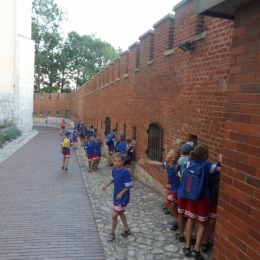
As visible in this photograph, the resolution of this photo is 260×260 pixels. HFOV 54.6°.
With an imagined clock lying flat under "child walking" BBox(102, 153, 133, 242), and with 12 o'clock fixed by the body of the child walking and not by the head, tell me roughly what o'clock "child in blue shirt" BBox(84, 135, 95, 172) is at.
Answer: The child in blue shirt is roughly at 4 o'clock from the child walking.

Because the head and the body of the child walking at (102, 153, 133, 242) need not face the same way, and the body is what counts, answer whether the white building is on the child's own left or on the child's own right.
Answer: on the child's own right

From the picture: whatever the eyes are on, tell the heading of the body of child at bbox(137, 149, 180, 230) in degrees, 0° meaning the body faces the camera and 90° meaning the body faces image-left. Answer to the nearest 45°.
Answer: approximately 90°

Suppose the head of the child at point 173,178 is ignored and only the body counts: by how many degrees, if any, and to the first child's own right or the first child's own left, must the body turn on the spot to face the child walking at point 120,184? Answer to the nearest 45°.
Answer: approximately 45° to the first child's own left

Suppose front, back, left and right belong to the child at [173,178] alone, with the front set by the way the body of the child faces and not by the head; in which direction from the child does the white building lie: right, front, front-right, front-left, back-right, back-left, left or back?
front-right

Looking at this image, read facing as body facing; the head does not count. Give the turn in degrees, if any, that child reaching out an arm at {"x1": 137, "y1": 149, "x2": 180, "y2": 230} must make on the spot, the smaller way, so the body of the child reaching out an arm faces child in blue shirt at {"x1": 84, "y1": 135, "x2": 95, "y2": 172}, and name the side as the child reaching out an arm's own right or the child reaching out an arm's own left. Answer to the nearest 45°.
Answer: approximately 45° to the child reaching out an arm's own right

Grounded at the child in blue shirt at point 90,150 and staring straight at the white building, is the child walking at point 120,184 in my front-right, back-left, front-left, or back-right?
back-left

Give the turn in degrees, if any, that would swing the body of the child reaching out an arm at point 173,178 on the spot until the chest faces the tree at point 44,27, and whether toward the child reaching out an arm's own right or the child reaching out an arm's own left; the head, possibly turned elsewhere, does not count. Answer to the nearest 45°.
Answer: approximately 45° to the child reaching out an arm's own right

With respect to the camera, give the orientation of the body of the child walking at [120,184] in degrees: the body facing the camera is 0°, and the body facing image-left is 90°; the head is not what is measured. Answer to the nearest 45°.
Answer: approximately 45°
